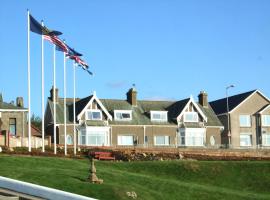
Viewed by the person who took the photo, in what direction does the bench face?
facing the viewer

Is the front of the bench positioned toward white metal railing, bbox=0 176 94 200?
yes
